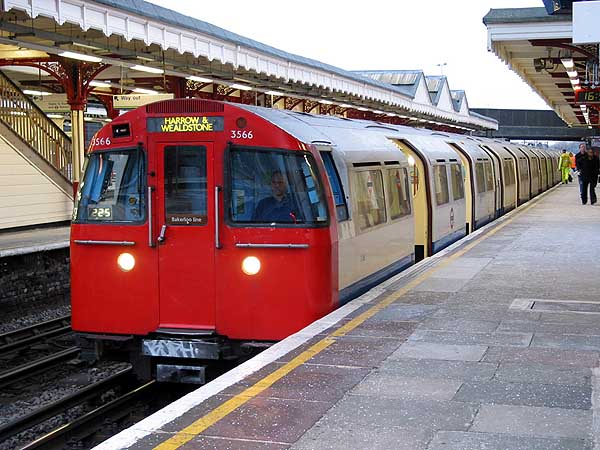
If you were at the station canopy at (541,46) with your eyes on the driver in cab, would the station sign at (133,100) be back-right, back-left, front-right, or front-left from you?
front-right

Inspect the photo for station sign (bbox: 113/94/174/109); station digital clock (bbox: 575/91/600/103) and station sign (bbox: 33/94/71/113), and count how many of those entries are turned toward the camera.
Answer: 3

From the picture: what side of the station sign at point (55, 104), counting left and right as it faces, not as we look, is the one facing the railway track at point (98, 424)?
front

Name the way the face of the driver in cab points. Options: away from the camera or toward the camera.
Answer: toward the camera

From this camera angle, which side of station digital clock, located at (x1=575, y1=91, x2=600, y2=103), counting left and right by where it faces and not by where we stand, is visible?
front

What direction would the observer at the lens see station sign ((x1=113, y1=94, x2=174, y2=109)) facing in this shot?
facing the viewer

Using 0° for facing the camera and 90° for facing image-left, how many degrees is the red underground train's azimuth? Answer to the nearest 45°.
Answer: approximately 45°
